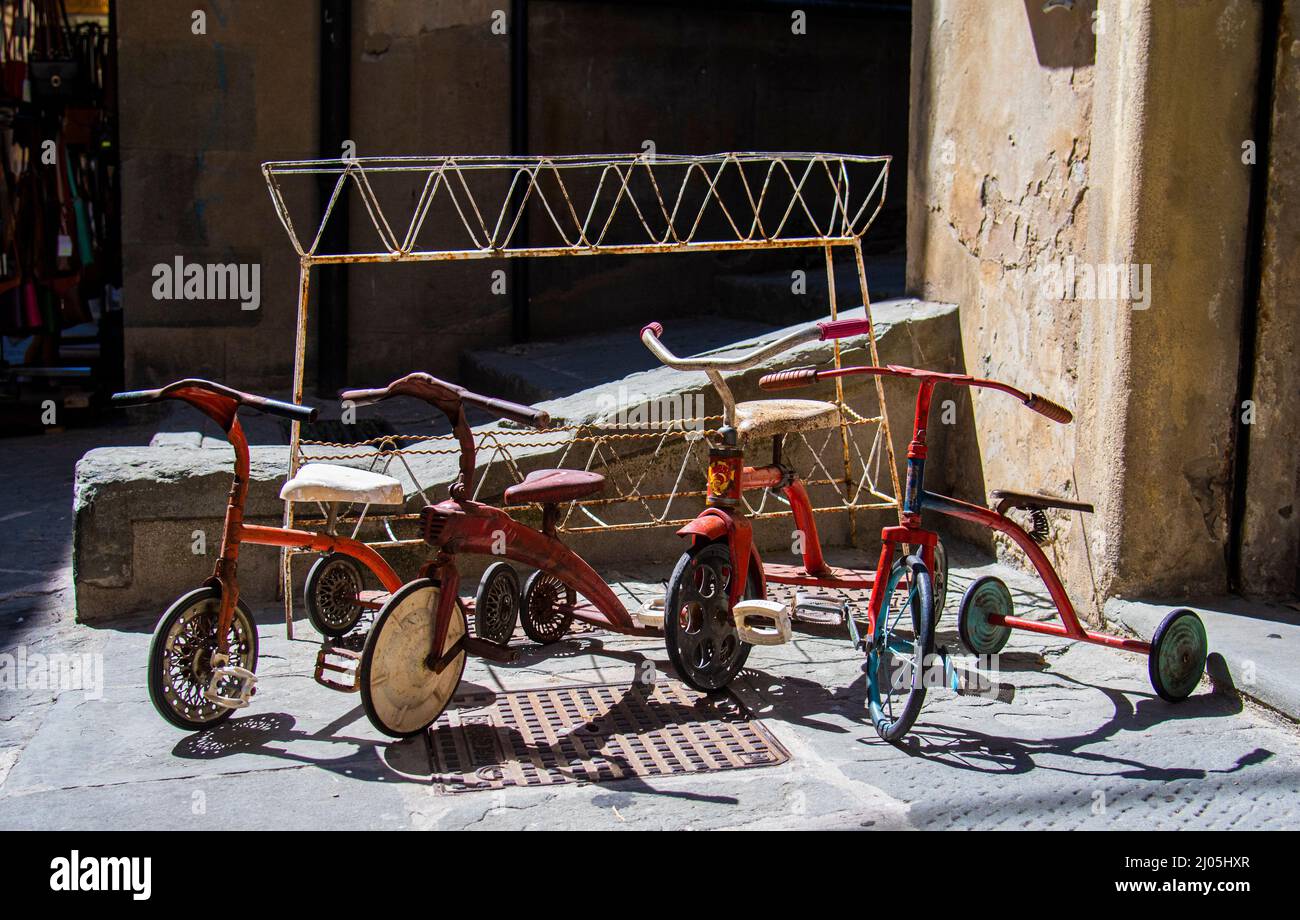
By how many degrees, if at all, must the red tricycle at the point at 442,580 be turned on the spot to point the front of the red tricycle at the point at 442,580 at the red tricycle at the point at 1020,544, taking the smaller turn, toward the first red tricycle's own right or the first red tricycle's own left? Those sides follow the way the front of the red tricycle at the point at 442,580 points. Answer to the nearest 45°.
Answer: approximately 135° to the first red tricycle's own left

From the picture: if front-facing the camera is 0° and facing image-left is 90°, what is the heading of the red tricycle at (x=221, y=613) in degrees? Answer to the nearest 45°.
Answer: approximately 45°

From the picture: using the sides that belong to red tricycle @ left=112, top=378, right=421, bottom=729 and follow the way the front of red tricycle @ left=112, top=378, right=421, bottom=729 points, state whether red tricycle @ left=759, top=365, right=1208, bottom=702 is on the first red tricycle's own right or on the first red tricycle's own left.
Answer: on the first red tricycle's own left

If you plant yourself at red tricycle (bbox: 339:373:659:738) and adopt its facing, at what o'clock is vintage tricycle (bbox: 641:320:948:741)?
The vintage tricycle is roughly at 7 o'clock from the red tricycle.

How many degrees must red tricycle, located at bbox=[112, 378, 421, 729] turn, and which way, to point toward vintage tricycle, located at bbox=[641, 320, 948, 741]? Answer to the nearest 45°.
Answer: approximately 135° to its left

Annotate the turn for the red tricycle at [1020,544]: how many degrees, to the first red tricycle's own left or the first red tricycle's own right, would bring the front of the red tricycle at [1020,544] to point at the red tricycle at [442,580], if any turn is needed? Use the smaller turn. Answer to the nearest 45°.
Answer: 0° — it already faces it

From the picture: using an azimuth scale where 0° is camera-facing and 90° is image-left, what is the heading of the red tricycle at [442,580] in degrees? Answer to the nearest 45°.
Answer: approximately 45°

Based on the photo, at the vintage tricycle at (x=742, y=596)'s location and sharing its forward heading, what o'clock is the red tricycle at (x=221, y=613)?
The red tricycle is roughly at 1 o'clock from the vintage tricycle.

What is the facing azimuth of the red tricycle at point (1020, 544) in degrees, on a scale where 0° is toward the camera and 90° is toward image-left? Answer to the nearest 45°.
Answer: approximately 45°
